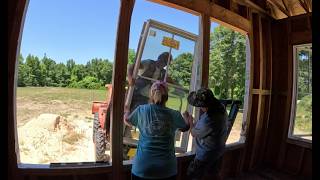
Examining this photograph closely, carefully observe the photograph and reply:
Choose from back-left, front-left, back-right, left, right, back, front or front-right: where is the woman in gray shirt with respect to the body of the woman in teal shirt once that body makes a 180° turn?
back-left

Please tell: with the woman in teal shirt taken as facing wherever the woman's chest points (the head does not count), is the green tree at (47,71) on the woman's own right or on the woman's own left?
on the woman's own left

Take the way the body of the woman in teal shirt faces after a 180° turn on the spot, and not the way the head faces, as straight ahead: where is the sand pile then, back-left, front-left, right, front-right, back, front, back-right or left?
back-right

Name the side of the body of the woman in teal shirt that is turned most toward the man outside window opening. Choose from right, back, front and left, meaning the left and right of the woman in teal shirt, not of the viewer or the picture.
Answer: front

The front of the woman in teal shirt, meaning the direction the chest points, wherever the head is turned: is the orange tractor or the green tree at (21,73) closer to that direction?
the orange tractor

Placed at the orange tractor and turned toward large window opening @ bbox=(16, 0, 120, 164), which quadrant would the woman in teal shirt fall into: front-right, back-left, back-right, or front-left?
front-left

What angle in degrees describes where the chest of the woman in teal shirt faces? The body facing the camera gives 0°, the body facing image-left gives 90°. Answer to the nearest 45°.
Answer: approximately 180°

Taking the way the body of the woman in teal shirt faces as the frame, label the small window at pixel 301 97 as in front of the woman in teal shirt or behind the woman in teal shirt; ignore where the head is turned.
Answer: in front

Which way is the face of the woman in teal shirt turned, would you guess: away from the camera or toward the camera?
away from the camera

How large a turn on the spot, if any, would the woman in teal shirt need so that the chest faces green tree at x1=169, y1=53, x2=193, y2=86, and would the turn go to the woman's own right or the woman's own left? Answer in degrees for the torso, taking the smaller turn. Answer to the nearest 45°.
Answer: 0° — they already face it

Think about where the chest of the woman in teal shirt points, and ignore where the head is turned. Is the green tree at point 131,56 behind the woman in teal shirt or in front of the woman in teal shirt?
in front

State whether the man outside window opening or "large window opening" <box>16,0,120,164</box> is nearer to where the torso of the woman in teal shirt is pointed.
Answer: the man outside window opening

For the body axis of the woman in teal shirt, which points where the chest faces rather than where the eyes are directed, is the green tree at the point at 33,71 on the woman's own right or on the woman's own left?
on the woman's own left

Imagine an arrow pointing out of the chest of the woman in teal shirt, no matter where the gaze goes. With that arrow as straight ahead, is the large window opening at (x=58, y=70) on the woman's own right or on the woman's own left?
on the woman's own left
